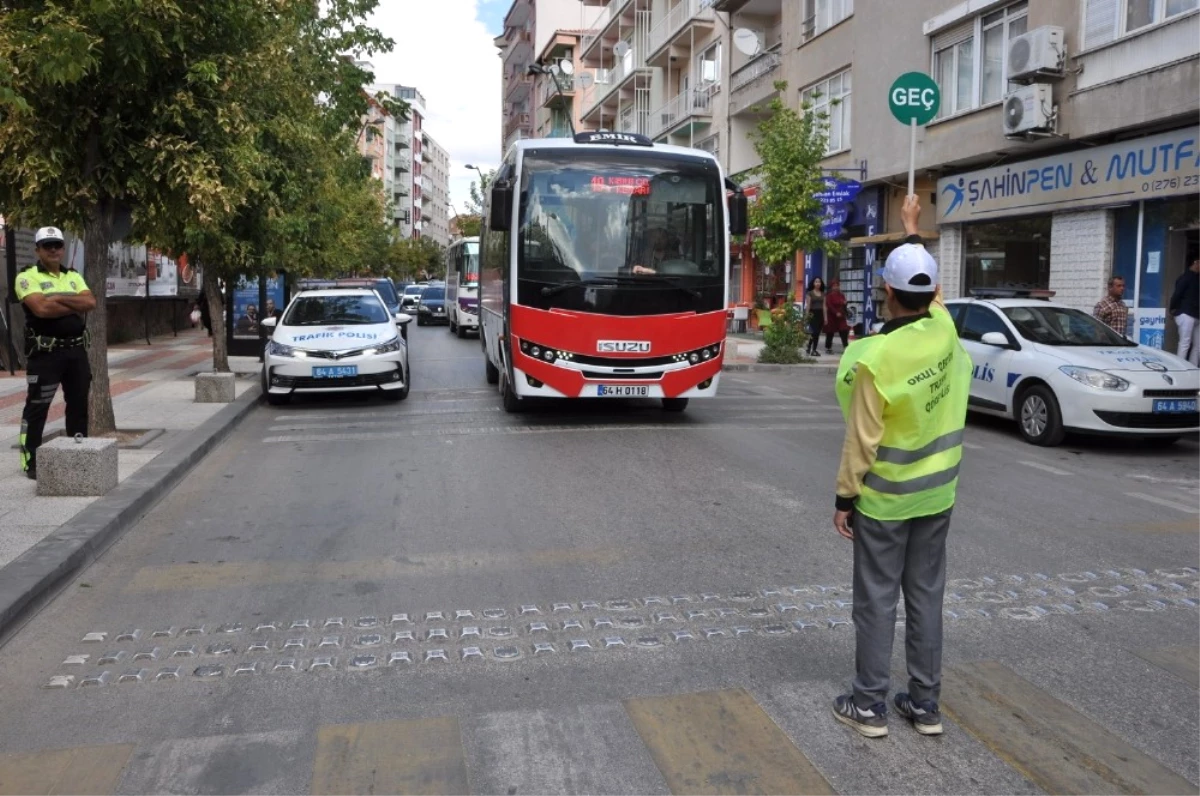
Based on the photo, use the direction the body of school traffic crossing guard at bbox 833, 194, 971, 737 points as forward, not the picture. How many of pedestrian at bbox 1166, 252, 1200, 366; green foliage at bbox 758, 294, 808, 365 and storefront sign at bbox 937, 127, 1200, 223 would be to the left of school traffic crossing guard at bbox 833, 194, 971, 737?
0

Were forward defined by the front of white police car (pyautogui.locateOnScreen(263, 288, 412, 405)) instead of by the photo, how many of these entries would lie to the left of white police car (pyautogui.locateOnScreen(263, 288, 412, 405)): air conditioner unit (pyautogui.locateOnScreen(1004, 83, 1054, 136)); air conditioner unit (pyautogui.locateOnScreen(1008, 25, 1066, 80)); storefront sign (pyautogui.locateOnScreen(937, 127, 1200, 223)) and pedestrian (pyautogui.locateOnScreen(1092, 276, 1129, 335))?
4

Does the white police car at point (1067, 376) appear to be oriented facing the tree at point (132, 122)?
no

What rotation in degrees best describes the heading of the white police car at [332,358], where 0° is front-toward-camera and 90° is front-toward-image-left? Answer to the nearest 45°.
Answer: approximately 0°

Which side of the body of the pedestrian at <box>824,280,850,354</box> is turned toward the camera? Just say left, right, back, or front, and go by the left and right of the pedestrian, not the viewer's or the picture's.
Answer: front

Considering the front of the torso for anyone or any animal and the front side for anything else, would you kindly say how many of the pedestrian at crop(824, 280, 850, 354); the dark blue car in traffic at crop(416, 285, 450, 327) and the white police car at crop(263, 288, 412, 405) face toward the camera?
3

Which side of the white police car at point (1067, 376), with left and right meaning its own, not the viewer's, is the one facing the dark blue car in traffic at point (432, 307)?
back

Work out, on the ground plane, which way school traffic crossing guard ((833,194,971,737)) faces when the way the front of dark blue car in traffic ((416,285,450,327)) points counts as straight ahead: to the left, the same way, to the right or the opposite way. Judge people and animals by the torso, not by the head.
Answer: the opposite way

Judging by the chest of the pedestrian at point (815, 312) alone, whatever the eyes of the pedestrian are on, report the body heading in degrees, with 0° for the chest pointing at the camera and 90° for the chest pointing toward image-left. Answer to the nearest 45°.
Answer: approximately 0°

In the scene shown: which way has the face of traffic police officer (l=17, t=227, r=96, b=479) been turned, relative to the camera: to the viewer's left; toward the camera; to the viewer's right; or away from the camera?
toward the camera

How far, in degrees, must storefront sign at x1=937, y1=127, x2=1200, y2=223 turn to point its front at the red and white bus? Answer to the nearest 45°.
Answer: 0° — it already faces it

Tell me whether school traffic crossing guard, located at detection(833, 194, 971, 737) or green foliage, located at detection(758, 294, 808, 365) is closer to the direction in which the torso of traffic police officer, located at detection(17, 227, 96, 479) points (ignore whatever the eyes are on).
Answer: the school traffic crossing guard

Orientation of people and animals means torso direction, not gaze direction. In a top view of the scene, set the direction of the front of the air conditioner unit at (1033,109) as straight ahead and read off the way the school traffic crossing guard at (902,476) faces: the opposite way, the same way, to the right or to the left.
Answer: to the right

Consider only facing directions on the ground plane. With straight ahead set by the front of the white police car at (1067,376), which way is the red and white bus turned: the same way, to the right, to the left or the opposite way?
the same way

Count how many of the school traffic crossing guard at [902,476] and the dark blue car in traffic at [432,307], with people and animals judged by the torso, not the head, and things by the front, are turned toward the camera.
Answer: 1

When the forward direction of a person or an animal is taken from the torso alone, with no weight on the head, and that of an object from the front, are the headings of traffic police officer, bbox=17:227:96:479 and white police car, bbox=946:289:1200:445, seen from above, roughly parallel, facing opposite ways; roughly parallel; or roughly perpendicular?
roughly parallel

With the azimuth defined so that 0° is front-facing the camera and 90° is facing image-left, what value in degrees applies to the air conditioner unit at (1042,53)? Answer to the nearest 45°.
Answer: approximately 45°

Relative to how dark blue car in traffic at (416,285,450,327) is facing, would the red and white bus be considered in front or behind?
in front

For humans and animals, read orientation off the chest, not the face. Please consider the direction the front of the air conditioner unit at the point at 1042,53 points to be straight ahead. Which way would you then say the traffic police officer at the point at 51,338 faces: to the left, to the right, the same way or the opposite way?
to the left

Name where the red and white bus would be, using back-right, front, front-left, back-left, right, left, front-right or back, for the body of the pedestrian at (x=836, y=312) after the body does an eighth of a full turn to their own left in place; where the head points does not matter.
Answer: front-right
